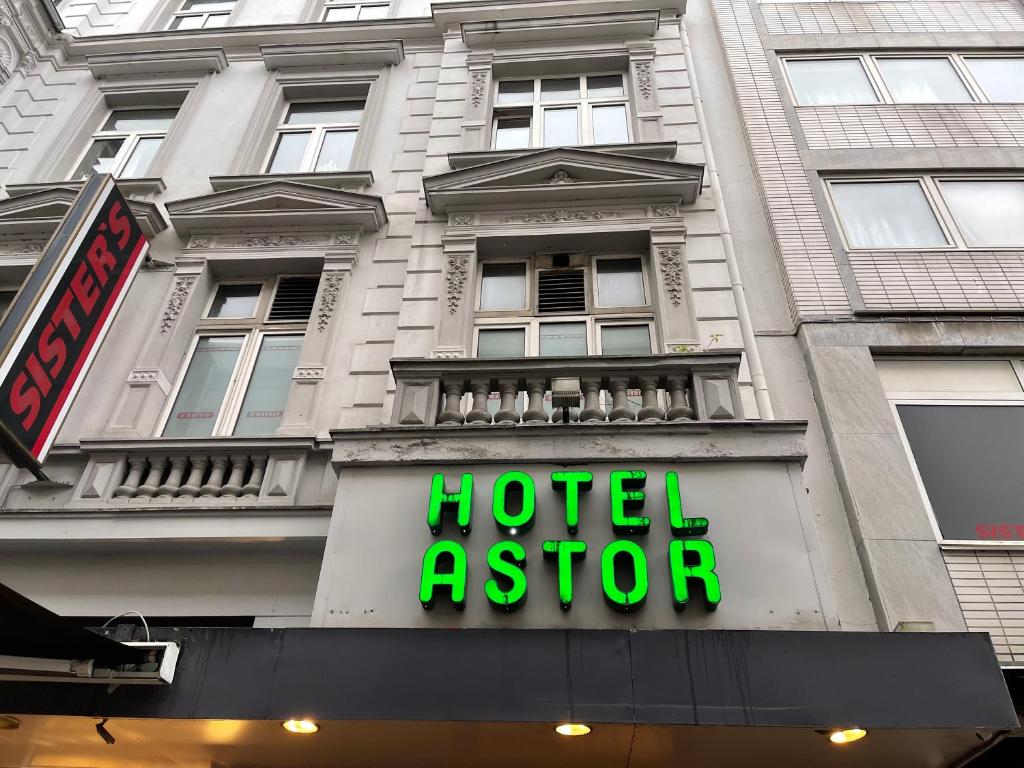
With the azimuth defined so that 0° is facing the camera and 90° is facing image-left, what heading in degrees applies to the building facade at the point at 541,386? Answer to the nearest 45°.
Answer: approximately 0°

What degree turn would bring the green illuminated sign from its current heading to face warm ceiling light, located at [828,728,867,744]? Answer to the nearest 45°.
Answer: approximately 90° to its left

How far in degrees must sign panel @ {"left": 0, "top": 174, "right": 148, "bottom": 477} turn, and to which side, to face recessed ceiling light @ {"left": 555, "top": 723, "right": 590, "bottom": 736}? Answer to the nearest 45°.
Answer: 0° — it already faces it

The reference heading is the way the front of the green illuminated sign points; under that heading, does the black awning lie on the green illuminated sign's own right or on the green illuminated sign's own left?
on the green illuminated sign's own right

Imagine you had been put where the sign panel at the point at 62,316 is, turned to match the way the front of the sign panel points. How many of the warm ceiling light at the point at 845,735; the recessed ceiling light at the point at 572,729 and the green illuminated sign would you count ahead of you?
3

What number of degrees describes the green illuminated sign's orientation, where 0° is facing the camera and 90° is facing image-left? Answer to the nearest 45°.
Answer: approximately 0°

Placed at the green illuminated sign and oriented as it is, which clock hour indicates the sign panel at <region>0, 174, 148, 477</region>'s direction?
The sign panel is roughly at 3 o'clock from the green illuminated sign.

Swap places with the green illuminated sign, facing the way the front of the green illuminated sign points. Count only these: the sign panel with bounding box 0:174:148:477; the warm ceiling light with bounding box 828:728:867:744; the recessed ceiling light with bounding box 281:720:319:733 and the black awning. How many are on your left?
1

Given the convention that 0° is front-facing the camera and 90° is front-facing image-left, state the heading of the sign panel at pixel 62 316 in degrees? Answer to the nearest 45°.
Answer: approximately 315°

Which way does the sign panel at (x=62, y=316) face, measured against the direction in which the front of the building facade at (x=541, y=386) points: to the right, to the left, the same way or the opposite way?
to the left

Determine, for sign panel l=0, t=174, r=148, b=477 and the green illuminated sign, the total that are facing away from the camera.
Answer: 0
